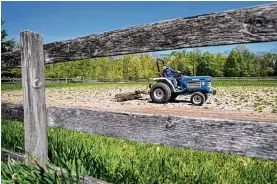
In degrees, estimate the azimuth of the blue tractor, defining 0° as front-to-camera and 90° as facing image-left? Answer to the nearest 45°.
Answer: approximately 270°

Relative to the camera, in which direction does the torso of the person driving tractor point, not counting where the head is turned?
to the viewer's right

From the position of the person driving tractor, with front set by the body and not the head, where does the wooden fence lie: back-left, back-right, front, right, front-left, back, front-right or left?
right

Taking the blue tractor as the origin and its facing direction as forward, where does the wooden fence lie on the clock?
The wooden fence is roughly at 3 o'clock from the blue tractor.
